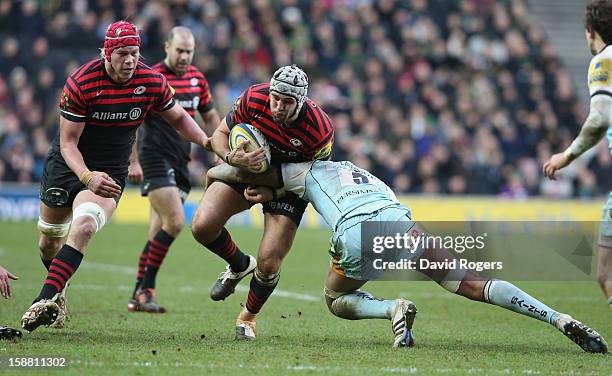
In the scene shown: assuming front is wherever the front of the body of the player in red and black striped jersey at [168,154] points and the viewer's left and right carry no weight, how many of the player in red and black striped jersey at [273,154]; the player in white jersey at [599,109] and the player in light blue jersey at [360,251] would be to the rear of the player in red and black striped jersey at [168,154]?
0

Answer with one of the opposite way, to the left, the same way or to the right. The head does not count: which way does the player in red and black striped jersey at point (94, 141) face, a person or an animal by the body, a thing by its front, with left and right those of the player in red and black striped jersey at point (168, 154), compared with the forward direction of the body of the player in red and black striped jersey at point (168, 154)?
the same way

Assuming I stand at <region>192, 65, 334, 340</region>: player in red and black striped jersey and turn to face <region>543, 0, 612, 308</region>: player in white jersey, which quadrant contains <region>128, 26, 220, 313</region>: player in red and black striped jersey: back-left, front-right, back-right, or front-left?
back-left

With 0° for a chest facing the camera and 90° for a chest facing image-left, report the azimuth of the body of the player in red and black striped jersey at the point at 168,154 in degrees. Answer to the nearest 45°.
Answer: approximately 315°

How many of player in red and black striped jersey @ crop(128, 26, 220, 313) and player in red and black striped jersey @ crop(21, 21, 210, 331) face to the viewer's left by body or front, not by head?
0

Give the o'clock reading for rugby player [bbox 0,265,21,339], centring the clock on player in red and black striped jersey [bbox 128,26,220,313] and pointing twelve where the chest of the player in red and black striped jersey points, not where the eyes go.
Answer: The rugby player is roughly at 2 o'clock from the player in red and black striped jersey.

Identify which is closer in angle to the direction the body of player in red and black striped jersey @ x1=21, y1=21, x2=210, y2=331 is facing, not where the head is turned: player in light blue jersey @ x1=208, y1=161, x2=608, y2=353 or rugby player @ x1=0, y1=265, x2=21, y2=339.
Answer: the player in light blue jersey

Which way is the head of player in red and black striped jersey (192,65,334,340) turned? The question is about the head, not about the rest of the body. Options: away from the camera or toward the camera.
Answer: toward the camera

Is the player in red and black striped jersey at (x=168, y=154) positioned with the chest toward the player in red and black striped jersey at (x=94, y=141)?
no

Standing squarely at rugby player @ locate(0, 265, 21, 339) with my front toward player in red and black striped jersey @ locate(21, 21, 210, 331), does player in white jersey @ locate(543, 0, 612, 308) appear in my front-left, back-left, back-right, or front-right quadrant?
front-right

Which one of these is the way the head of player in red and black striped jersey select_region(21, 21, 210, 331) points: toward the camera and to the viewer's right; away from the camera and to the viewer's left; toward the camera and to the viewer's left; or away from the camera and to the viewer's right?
toward the camera and to the viewer's right

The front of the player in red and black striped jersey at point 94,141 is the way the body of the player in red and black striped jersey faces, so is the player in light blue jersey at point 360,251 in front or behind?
in front

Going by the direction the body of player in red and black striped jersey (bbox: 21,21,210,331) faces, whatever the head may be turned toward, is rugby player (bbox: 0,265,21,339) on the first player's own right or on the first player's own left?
on the first player's own right

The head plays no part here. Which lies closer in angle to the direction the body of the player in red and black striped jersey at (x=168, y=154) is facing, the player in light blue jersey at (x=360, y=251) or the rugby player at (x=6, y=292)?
the player in light blue jersey
